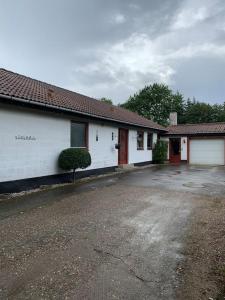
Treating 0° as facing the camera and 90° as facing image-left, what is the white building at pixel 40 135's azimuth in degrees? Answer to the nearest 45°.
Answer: approximately 315°

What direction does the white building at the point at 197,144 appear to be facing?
toward the camera

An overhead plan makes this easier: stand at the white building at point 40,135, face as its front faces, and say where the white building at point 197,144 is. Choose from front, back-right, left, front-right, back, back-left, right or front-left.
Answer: left

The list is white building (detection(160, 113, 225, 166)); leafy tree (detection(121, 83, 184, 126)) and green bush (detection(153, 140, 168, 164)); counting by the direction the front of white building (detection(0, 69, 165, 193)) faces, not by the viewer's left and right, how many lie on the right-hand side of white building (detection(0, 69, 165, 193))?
0

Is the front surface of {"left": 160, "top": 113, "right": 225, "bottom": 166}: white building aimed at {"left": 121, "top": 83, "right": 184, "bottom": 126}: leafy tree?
no

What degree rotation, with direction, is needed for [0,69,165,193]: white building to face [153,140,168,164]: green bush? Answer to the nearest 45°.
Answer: approximately 90° to its left

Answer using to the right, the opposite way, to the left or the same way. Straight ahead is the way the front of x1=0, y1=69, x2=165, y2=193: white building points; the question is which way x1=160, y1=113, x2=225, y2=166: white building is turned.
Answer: to the right

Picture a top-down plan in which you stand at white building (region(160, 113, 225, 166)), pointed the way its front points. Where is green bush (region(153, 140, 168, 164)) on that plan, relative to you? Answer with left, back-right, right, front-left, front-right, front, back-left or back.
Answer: front-right

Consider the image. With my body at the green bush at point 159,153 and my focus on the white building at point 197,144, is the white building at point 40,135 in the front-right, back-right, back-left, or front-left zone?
back-right

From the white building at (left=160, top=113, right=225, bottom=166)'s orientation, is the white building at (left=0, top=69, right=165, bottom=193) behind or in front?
in front
